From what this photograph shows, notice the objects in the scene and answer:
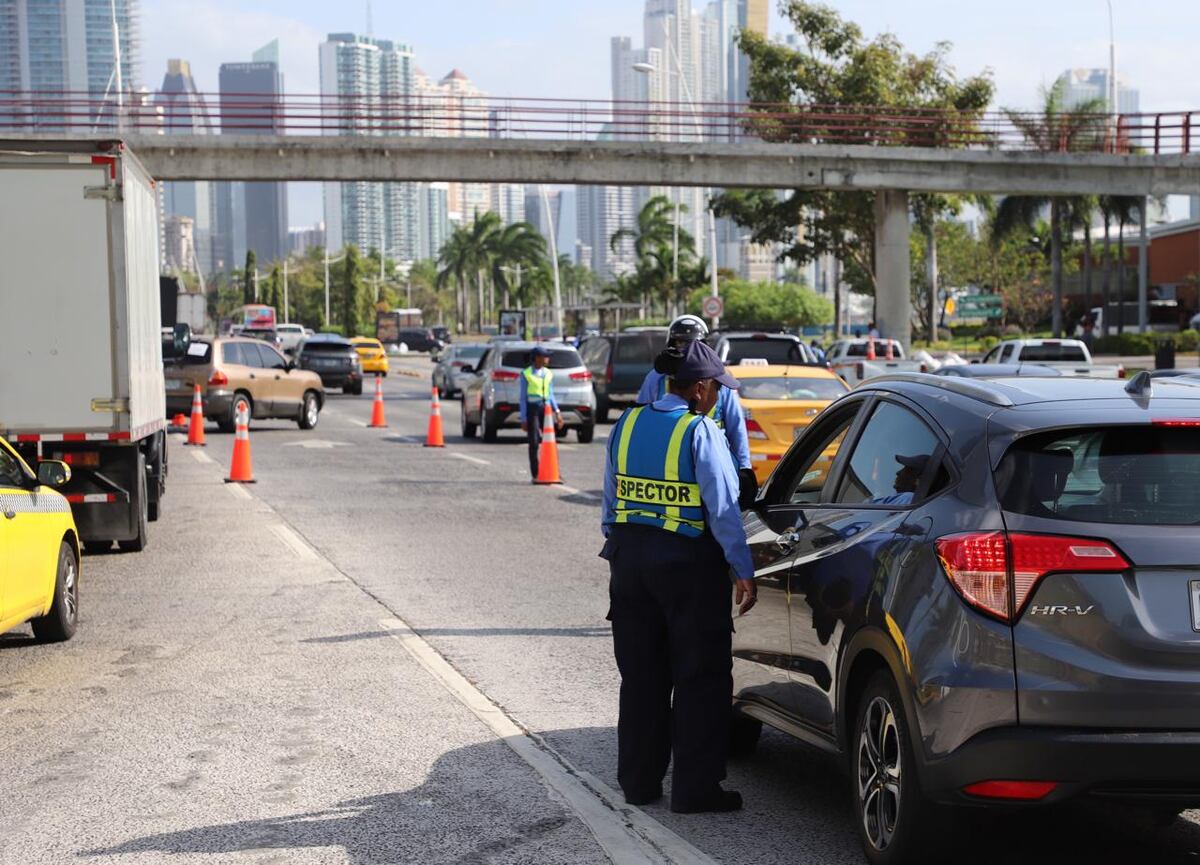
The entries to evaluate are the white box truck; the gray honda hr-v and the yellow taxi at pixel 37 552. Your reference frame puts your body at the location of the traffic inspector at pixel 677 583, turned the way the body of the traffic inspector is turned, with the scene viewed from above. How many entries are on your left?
2

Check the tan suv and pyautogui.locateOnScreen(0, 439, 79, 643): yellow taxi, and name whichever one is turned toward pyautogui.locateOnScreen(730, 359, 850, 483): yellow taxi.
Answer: pyautogui.locateOnScreen(0, 439, 79, 643): yellow taxi

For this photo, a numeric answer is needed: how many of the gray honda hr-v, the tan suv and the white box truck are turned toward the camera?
0

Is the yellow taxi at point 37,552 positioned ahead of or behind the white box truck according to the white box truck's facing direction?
behind

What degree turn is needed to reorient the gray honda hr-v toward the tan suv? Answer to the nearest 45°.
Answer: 0° — it already faces it

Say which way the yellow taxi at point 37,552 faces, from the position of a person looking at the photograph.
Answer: facing away from the viewer and to the right of the viewer

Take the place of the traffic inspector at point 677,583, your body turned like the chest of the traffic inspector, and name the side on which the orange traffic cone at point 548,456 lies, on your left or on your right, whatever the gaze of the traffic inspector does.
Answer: on your left

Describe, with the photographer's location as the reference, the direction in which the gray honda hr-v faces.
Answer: facing away from the viewer and to the left of the viewer

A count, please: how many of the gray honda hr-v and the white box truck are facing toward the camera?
0

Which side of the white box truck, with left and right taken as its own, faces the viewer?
back
